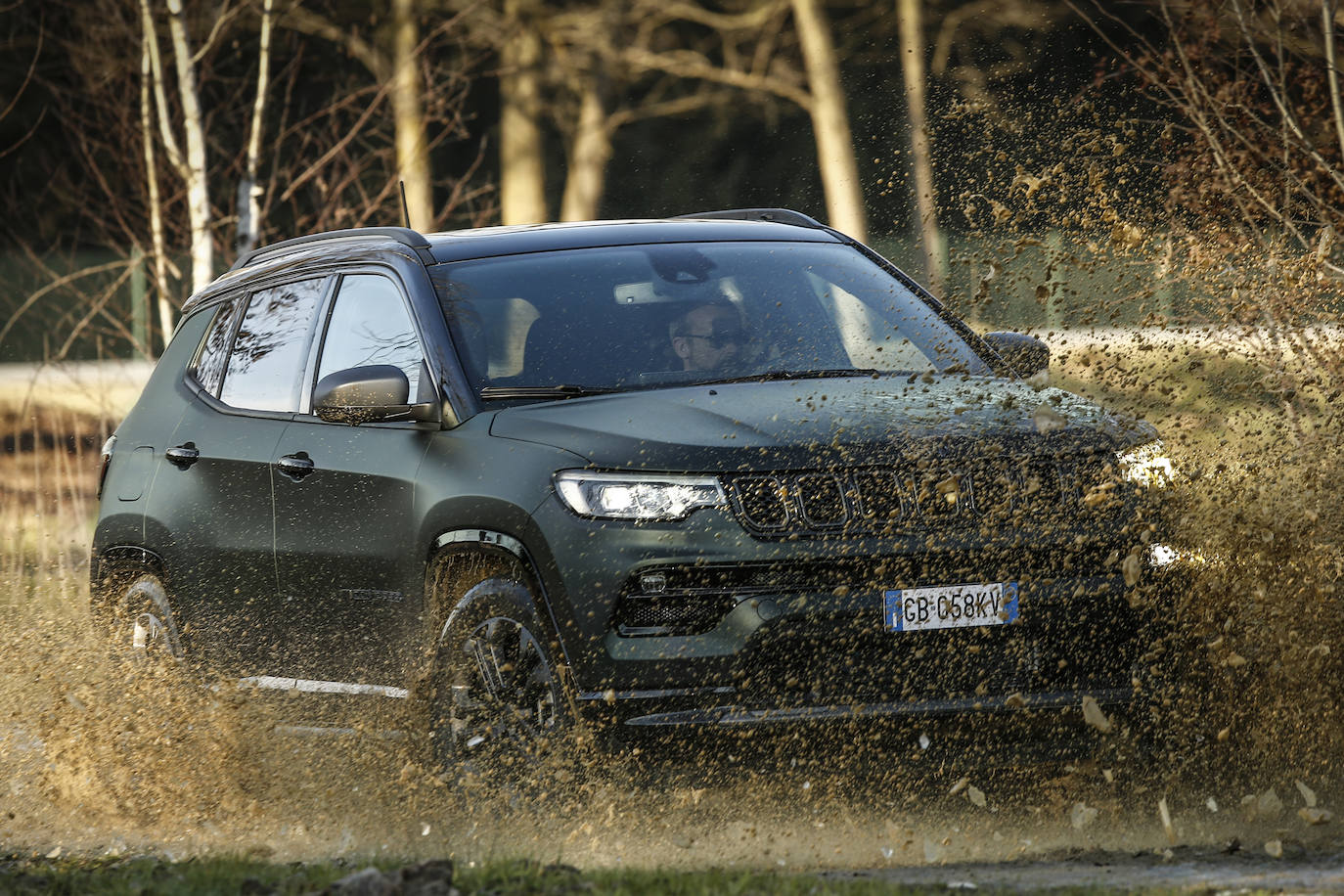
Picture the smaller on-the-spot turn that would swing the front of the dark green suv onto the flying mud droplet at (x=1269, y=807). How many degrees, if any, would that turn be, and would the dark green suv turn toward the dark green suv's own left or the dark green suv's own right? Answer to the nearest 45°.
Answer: approximately 45° to the dark green suv's own left

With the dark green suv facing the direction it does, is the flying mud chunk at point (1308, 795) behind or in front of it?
in front

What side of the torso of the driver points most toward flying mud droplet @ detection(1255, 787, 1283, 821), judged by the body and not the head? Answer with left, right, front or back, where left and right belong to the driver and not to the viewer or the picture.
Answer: front

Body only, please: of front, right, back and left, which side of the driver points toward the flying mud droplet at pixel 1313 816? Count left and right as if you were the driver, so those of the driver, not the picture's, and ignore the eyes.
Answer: front

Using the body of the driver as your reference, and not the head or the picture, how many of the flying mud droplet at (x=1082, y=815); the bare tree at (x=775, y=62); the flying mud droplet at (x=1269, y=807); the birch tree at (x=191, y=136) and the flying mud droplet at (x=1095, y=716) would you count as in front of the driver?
3

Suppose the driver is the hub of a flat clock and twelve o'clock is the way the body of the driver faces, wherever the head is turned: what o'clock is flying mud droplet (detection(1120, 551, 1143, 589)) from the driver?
The flying mud droplet is roughly at 12 o'clock from the driver.

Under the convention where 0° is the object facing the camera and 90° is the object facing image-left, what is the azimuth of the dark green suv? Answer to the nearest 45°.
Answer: approximately 315°

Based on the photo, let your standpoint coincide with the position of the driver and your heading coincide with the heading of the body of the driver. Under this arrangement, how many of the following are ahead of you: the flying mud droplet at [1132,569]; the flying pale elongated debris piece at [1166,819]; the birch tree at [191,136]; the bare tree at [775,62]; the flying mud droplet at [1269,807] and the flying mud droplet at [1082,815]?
4

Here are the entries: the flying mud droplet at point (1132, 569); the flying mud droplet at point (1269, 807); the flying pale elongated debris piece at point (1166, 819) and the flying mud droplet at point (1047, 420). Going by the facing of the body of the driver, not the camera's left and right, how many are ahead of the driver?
4

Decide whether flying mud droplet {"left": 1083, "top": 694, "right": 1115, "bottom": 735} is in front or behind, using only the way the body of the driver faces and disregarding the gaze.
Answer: in front

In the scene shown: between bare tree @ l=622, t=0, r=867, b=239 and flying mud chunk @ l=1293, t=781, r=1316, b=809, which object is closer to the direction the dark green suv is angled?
the flying mud chunk

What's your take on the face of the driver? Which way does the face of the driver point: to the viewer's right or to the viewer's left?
to the viewer's right

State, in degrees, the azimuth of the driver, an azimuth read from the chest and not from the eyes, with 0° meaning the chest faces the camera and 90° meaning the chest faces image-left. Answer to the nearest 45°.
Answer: approximately 315°

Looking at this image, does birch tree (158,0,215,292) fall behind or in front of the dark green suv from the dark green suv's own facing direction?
behind
